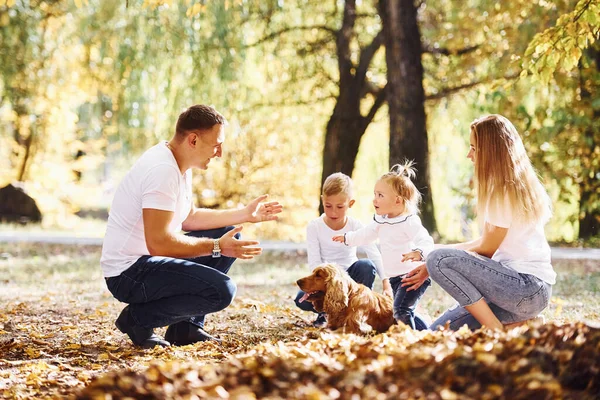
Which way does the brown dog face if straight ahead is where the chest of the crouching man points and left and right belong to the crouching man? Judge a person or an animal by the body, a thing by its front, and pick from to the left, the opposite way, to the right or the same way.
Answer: the opposite way

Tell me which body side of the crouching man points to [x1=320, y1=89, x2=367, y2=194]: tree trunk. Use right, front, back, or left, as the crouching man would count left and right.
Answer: left

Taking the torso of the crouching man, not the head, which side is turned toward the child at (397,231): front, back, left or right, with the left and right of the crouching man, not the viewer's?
front

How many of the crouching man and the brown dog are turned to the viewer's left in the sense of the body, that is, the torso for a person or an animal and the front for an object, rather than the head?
1

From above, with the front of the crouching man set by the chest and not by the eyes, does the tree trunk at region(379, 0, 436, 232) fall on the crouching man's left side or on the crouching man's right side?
on the crouching man's left side

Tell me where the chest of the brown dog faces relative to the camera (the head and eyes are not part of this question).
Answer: to the viewer's left

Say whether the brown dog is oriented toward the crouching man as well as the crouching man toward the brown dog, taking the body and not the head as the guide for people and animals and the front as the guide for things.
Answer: yes

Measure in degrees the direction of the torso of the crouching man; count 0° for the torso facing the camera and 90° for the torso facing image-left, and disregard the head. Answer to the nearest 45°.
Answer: approximately 270°

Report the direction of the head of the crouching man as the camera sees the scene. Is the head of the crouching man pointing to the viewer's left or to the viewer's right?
to the viewer's right

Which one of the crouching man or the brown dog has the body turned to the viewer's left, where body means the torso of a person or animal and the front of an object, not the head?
the brown dog

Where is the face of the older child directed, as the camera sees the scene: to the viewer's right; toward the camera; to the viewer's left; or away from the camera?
toward the camera

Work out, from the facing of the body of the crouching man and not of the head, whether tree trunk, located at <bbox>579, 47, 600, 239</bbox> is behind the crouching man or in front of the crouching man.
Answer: in front

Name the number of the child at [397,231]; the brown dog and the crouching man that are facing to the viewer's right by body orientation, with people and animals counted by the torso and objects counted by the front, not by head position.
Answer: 1

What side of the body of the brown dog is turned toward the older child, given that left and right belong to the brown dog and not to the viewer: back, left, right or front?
right

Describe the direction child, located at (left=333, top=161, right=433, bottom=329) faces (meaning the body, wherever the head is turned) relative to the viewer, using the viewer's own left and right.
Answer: facing the viewer and to the left of the viewer
